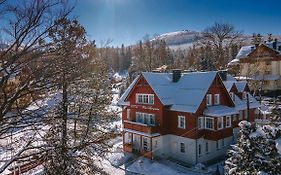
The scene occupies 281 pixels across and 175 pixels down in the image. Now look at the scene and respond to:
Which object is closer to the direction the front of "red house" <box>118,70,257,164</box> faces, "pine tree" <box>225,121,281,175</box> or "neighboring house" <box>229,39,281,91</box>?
the pine tree

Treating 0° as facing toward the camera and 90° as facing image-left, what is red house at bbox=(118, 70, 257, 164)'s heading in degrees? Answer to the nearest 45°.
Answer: approximately 45°

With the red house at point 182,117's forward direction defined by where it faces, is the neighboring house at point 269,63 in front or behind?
behind

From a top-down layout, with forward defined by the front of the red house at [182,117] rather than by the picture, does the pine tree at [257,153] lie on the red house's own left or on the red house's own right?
on the red house's own left

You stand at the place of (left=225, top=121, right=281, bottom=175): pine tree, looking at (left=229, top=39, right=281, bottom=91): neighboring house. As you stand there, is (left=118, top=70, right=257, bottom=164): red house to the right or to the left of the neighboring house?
left
